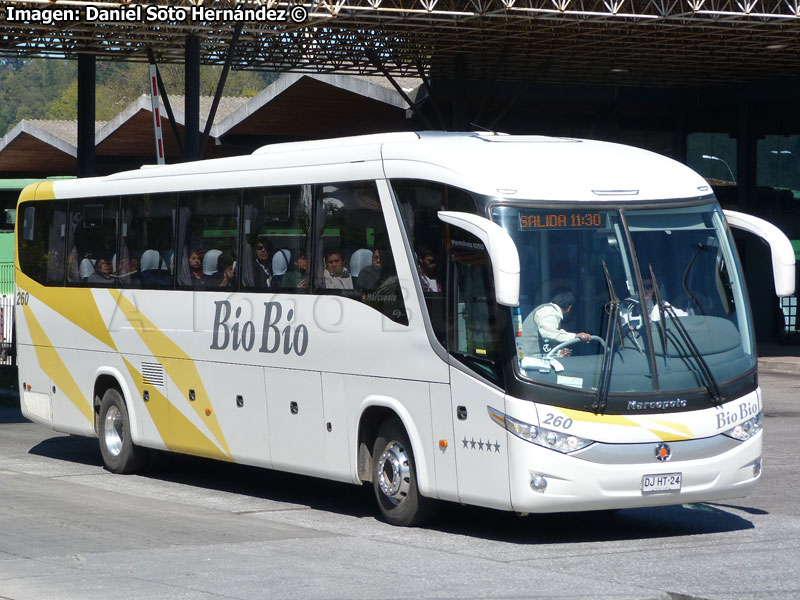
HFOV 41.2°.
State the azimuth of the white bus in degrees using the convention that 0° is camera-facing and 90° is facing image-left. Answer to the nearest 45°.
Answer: approximately 315°
